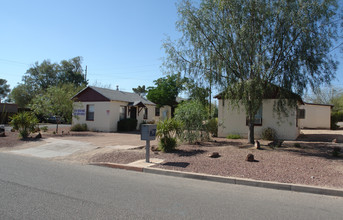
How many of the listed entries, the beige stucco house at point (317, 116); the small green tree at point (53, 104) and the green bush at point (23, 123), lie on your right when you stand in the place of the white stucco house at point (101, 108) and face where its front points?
2

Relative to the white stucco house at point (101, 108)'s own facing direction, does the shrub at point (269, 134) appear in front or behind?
in front

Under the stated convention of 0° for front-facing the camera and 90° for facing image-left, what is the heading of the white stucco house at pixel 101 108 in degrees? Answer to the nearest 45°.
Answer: approximately 315°

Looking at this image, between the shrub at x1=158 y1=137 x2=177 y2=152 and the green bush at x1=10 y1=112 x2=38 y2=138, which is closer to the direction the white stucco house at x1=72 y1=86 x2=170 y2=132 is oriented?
the shrub

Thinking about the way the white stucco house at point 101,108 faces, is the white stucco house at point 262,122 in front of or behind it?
in front

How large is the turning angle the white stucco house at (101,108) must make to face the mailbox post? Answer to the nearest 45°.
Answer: approximately 45° to its right

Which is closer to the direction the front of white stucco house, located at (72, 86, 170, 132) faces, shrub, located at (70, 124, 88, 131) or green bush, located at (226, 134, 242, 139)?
the green bush

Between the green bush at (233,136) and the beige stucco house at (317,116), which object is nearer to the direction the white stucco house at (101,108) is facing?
the green bush
